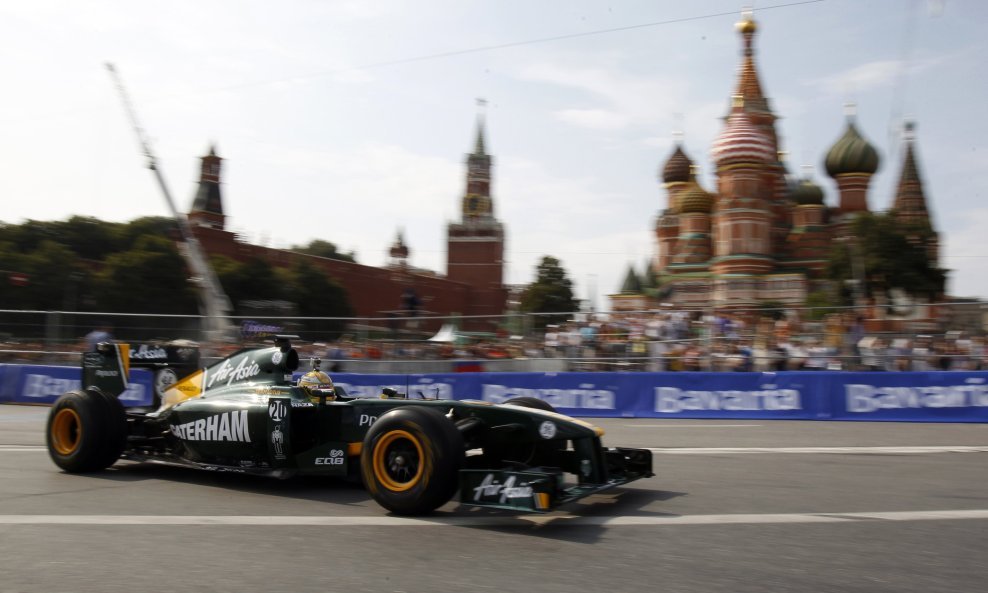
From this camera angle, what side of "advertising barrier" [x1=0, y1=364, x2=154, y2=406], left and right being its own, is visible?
front

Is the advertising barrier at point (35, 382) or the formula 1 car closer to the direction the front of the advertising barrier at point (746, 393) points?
the formula 1 car

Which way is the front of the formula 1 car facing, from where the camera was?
facing the viewer and to the right of the viewer

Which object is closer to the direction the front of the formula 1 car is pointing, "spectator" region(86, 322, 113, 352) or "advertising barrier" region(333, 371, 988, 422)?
the advertising barrier

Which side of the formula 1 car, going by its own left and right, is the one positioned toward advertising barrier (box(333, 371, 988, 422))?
left

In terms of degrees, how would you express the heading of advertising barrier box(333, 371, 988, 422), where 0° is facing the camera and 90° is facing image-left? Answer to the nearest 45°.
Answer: approximately 0°

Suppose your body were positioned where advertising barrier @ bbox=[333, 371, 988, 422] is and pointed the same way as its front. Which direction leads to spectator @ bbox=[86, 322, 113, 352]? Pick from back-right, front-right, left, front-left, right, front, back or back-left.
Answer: right

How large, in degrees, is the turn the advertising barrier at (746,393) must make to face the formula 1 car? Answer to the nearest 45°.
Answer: approximately 45° to its right

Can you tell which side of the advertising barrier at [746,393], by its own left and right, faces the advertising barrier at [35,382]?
right

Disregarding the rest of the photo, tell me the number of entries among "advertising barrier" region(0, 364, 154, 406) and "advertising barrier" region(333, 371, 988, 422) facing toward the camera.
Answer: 2

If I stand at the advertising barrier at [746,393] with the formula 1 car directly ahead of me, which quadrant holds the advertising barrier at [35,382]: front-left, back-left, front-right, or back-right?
front-right

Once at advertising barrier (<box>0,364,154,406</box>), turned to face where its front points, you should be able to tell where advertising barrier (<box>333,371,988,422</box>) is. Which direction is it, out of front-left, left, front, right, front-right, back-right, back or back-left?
front-left

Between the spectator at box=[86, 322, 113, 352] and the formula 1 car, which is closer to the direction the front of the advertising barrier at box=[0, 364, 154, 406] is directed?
the formula 1 car
